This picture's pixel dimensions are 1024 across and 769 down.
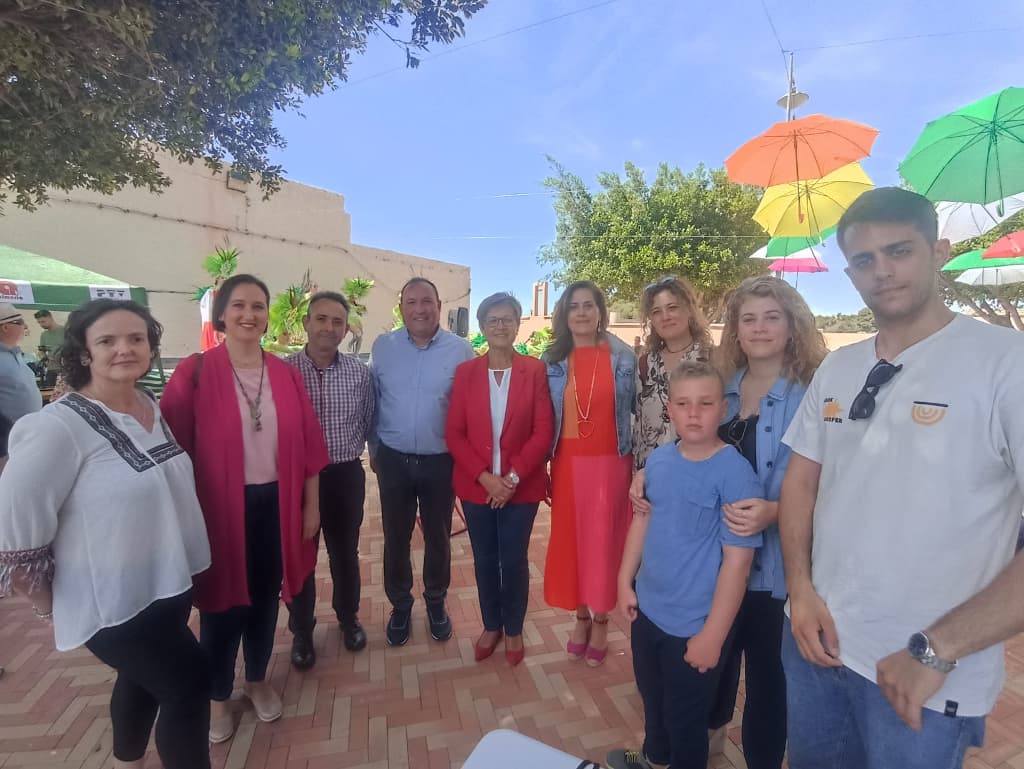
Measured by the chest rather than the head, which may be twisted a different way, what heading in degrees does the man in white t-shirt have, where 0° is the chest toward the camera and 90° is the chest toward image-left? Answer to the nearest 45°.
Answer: approximately 45°

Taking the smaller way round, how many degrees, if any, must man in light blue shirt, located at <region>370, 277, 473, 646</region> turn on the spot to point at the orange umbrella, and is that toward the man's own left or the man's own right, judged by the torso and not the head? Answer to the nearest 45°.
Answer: approximately 135° to the man's own left

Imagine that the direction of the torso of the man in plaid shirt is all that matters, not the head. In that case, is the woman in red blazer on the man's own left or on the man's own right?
on the man's own left

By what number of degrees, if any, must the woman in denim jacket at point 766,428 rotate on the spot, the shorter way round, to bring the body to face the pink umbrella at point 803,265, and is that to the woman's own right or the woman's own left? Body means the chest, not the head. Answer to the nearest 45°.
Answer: approximately 135° to the woman's own right

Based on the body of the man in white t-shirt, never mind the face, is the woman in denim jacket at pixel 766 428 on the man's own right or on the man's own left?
on the man's own right

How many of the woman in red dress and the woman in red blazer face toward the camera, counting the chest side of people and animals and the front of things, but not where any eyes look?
2

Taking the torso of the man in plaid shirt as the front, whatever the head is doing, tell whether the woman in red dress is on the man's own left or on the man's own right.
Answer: on the man's own left

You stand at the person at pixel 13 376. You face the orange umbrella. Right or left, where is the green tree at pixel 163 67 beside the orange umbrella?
right

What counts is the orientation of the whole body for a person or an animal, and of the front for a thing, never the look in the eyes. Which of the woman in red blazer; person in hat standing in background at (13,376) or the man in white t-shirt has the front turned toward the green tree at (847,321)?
the person in hat standing in background

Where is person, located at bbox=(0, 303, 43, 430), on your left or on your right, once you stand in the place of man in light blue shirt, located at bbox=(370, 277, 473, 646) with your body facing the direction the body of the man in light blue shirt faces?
on your right
